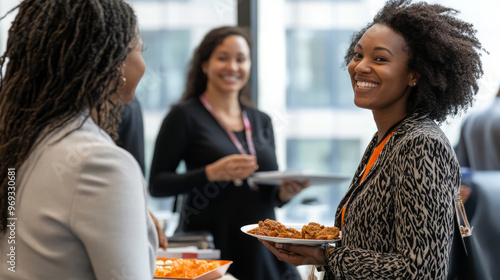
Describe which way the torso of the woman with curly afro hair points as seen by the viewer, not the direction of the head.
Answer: to the viewer's left

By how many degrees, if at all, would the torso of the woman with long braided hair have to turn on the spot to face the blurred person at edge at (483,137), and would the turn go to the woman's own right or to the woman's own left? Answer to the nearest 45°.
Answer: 0° — they already face them

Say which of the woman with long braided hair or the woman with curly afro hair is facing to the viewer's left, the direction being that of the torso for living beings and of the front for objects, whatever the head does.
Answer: the woman with curly afro hair

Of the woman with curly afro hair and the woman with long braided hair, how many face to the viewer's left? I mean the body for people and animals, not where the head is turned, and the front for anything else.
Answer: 1

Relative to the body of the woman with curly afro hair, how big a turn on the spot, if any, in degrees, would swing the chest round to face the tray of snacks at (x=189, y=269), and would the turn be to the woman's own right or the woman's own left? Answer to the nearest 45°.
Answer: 0° — they already face it

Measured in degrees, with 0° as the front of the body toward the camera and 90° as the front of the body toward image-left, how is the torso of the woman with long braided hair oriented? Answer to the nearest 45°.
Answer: approximately 225°

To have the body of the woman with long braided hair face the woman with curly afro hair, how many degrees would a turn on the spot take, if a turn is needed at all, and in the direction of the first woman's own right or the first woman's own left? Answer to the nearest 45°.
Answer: approximately 45° to the first woman's own right
